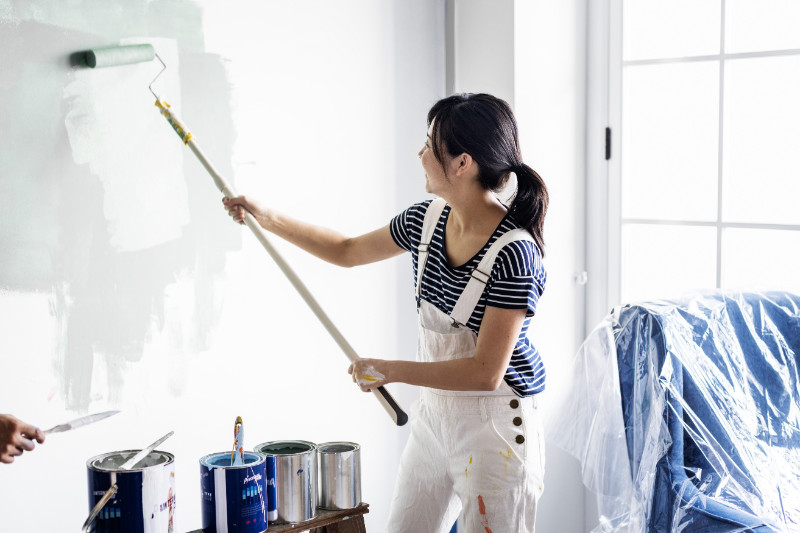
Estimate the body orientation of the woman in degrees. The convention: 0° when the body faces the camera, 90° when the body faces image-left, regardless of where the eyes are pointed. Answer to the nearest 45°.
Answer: approximately 45°

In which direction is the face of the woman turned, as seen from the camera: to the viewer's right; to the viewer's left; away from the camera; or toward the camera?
to the viewer's left

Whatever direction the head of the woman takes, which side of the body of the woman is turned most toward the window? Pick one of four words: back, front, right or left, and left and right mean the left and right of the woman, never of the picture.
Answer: back

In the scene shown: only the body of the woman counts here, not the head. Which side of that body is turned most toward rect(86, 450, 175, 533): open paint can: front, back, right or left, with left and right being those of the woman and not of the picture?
front

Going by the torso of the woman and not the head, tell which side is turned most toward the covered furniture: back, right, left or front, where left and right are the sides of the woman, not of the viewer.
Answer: back
